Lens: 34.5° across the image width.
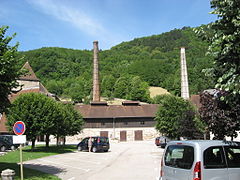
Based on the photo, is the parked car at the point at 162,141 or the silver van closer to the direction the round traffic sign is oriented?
the silver van

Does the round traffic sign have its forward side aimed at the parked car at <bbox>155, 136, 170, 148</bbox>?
no

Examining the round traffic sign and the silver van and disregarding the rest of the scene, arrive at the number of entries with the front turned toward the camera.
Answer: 1

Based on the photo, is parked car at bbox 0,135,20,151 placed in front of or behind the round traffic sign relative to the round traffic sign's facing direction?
behind

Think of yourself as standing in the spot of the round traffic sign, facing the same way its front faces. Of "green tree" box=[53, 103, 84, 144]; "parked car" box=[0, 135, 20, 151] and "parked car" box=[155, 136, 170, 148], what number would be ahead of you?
0

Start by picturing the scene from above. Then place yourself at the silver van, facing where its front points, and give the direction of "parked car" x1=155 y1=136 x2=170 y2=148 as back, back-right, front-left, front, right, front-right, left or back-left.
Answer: front-left

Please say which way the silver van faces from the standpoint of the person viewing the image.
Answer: facing away from the viewer and to the right of the viewer

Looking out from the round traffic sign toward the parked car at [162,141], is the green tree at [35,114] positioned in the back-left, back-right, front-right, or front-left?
front-left

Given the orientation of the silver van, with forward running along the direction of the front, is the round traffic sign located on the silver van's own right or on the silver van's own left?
on the silver van's own left

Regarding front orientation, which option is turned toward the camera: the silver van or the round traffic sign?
the round traffic sign

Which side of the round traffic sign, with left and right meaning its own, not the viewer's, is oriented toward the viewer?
front

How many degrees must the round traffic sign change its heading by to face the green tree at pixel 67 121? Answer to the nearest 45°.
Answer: approximately 180°

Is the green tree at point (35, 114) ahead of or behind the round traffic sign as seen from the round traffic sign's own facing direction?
behind
